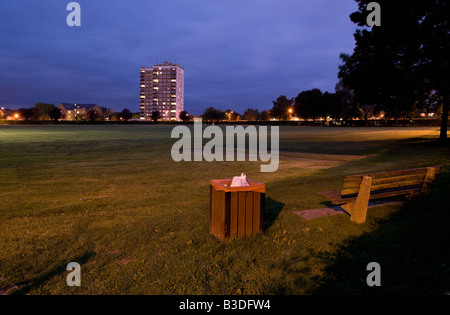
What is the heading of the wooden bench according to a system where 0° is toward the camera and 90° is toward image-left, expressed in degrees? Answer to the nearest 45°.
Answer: approximately 135°

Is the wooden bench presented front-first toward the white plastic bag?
no

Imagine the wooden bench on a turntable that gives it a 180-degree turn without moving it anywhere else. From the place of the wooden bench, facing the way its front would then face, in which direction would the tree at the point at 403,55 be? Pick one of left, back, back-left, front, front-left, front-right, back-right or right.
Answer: back-left

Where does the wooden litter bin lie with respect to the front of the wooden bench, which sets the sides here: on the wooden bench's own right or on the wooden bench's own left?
on the wooden bench's own left
